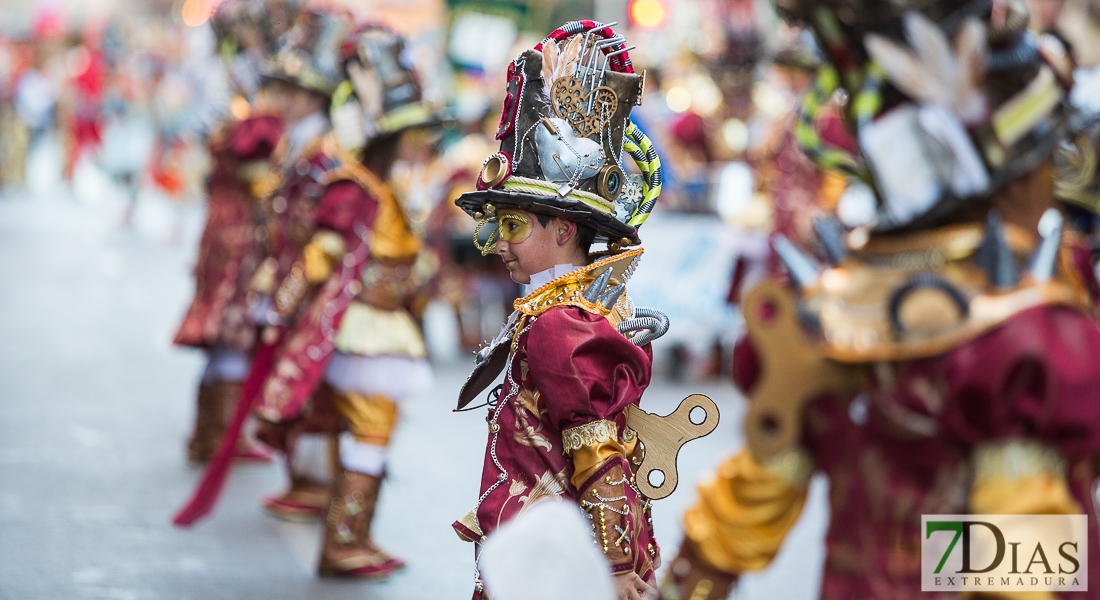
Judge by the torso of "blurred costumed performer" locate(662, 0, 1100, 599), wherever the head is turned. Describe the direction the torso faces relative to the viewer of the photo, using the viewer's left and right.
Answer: facing away from the viewer and to the right of the viewer

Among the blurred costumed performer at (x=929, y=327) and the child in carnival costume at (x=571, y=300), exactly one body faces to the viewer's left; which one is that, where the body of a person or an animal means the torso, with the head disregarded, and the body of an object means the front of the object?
the child in carnival costume

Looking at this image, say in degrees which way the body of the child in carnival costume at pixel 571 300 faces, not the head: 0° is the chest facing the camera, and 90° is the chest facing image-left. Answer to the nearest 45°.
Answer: approximately 90°

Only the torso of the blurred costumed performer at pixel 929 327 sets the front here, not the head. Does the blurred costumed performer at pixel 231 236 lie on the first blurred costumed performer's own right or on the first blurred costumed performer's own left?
on the first blurred costumed performer's own left

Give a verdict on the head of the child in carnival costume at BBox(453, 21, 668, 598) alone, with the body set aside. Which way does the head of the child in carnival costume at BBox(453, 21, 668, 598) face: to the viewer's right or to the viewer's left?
to the viewer's left
